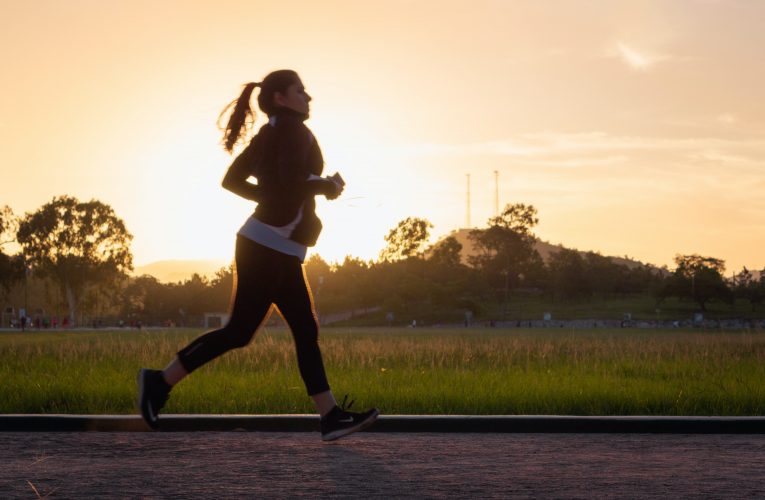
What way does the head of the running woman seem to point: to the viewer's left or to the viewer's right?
to the viewer's right

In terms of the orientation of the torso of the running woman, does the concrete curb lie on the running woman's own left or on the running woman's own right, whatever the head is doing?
on the running woman's own left

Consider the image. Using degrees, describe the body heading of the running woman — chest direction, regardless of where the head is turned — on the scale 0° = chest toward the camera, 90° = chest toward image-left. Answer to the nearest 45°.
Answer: approximately 270°
